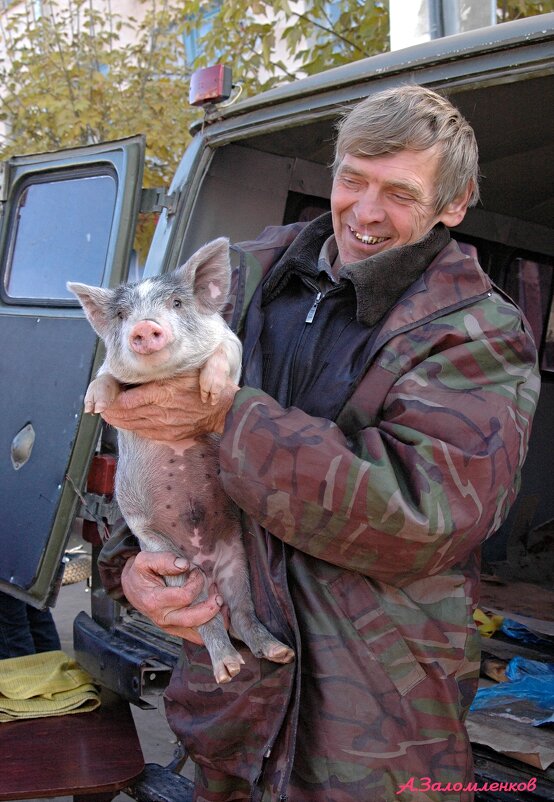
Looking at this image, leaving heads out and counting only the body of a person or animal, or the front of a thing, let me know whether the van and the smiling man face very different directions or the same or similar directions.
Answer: very different directions

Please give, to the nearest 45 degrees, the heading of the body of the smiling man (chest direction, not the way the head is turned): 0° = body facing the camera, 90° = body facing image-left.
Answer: approximately 45°

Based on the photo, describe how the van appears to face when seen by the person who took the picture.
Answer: facing away from the viewer and to the right of the viewer

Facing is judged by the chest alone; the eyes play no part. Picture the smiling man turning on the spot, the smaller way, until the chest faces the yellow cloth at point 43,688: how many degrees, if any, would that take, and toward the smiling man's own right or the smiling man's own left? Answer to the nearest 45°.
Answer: approximately 90° to the smiling man's own right

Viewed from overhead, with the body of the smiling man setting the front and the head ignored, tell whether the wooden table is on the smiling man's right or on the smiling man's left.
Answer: on the smiling man's right

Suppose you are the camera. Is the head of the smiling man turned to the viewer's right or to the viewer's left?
to the viewer's left
